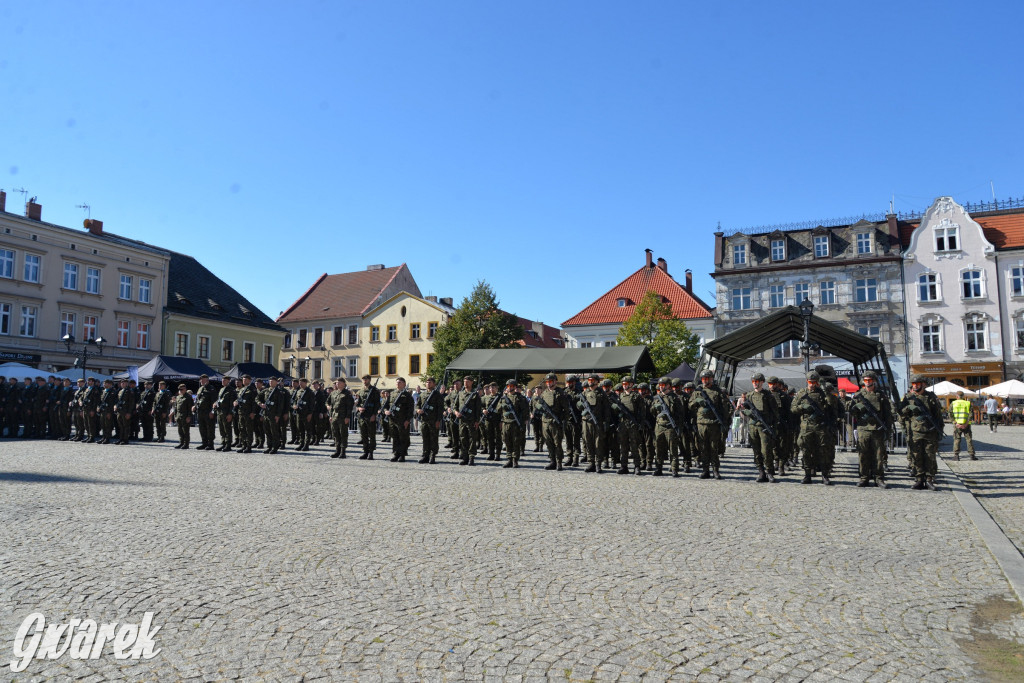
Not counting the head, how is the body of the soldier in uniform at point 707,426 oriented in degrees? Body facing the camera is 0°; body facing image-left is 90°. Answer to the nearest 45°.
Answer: approximately 0°

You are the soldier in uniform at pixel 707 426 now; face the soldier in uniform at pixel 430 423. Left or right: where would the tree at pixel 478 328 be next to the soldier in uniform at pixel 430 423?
right

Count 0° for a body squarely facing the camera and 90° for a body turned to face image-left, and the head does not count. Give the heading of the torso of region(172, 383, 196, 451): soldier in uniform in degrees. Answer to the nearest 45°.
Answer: approximately 45°

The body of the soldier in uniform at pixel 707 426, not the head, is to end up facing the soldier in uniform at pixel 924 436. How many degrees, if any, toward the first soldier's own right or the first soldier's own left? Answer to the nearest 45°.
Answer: approximately 90° to the first soldier's own left

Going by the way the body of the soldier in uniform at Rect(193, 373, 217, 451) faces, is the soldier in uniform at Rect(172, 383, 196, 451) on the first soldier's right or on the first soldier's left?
on the first soldier's right
